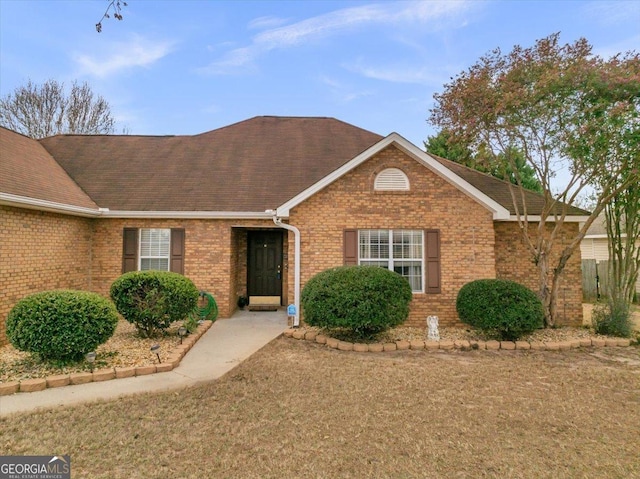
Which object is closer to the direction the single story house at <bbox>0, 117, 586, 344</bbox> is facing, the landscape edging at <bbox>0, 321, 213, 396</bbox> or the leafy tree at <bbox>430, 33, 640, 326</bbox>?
the landscape edging

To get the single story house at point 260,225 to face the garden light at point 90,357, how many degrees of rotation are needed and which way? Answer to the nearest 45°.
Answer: approximately 45° to its right

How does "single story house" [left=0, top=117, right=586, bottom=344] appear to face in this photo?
toward the camera

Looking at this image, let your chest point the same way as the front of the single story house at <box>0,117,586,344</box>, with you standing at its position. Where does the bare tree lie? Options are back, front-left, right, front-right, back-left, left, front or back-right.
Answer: back-right

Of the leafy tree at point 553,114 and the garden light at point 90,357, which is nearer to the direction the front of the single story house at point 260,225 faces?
the garden light

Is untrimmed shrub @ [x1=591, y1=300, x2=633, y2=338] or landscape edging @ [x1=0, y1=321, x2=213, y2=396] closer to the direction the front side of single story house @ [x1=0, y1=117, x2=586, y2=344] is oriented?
the landscape edging

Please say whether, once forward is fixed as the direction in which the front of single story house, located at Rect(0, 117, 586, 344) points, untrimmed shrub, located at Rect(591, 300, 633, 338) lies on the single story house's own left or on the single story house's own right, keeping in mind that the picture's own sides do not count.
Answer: on the single story house's own left

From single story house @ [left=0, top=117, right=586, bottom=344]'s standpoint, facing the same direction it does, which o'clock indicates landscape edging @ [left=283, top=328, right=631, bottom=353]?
The landscape edging is roughly at 10 o'clock from the single story house.

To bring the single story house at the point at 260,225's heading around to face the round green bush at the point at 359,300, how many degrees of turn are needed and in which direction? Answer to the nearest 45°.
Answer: approximately 45° to its left

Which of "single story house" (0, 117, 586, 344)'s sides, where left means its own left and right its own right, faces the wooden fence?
left

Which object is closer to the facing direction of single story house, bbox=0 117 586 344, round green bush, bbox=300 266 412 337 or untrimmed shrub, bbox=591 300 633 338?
the round green bush

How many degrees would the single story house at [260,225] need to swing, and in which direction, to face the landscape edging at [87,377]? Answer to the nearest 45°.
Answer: approximately 45° to its right

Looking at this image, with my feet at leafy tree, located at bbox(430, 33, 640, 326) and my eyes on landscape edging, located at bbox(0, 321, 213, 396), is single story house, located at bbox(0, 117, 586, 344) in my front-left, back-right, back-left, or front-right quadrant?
front-right

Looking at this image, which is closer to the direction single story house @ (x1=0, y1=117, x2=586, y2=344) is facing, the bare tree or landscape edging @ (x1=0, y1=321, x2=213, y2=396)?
the landscape edging
